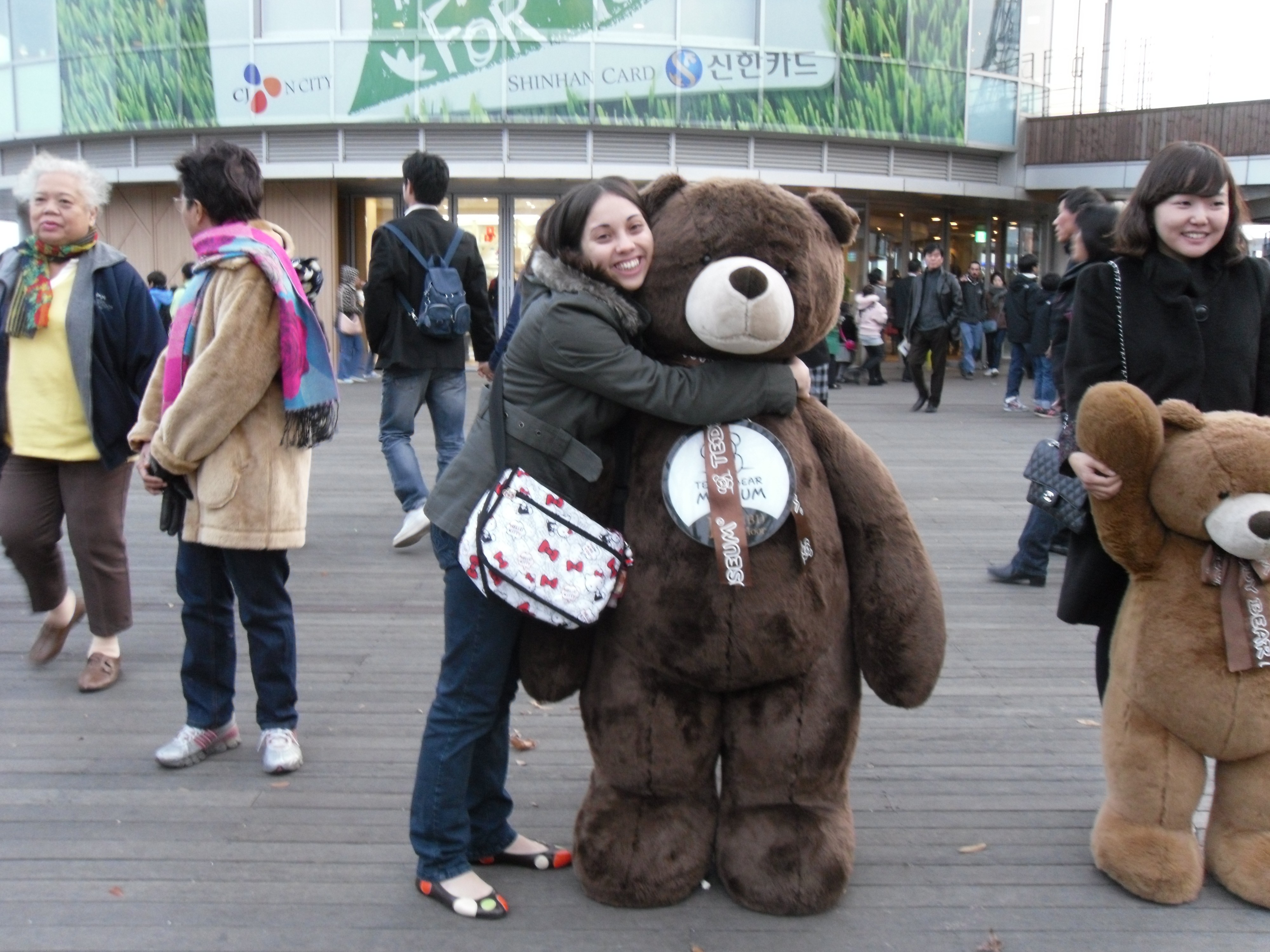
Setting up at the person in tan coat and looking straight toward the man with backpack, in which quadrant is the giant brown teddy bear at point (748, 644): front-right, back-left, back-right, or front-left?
back-right

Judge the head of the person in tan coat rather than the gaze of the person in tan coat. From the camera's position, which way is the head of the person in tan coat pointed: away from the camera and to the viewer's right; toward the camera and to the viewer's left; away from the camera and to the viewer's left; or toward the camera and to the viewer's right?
away from the camera and to the viewer's left

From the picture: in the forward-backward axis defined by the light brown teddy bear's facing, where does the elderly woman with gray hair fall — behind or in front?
behind

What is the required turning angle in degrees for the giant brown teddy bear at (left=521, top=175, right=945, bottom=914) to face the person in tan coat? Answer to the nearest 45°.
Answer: approximately 135° to its right

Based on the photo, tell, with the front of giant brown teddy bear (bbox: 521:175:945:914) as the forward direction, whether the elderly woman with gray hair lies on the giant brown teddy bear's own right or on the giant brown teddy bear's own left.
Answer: on the giant brown teddy bear's own right

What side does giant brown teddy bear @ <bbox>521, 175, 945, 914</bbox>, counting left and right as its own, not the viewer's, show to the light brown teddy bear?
left

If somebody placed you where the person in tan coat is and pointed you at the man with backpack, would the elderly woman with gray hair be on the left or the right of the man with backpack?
left

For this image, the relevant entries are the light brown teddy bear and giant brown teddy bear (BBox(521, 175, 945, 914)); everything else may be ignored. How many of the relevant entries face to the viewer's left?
0

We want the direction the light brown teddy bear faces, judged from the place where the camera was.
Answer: facing the viewer and to the right of the viewer

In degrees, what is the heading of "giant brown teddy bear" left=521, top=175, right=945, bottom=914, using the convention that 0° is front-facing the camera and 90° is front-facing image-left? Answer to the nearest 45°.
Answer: approximately 0°

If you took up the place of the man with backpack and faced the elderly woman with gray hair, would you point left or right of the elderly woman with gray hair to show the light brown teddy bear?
left

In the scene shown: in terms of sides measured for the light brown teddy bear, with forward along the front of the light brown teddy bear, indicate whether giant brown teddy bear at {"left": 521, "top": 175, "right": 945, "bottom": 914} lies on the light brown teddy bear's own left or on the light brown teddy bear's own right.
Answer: on the light brown teddy bear's own right
